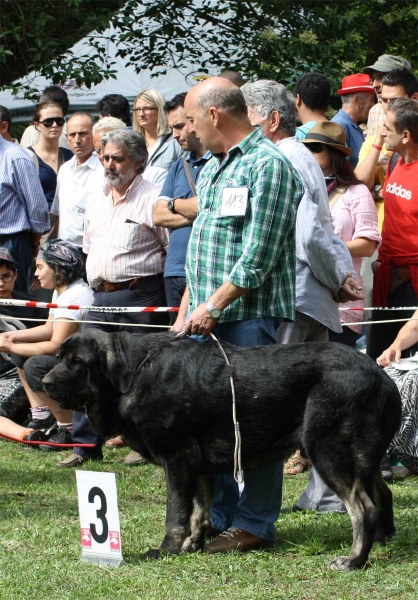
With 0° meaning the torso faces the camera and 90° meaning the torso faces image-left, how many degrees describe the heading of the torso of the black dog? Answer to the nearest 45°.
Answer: approximately 90°

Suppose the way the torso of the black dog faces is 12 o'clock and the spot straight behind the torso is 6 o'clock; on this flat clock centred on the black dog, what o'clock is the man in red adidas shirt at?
The man in red adidas shirt is roughly at 4 o'clock from the black dog.

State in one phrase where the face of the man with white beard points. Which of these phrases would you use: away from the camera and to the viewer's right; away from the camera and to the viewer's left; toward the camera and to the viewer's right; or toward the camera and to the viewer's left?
toward the camera and to the viewer's left

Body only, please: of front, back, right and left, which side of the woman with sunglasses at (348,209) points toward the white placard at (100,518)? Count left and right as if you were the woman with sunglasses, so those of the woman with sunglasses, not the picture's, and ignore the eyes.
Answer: front

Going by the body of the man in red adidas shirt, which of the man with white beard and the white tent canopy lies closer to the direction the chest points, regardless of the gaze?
the man with white beard

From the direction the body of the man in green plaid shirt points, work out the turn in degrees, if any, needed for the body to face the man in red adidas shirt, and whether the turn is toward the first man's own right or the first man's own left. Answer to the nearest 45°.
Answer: approximately 180°

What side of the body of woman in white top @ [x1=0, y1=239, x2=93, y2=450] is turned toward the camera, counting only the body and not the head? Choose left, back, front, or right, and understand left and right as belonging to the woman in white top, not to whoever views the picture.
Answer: left

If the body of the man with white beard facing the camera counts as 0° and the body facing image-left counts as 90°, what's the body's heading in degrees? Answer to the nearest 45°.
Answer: approximately 45°

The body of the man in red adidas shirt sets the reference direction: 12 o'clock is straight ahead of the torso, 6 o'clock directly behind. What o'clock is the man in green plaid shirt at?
The man in green plaid shirt is roughly at 11 o'clock from the man in red adidas shirt.
